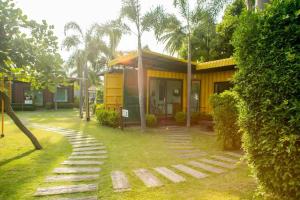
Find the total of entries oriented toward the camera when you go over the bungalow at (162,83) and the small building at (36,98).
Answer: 2

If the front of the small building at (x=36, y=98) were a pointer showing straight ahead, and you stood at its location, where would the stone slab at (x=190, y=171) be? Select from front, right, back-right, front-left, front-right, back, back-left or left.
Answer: front

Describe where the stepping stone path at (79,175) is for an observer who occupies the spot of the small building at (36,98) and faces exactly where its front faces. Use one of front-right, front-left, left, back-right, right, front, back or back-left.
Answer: front

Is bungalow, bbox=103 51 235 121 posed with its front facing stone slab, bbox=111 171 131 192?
yes

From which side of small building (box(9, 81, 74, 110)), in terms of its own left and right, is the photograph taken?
front

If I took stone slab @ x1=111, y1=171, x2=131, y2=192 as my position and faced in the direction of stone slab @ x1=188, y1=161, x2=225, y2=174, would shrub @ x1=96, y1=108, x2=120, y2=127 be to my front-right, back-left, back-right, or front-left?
front-left

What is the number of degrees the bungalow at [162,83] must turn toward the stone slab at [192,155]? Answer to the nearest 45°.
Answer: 0° — it already faces it

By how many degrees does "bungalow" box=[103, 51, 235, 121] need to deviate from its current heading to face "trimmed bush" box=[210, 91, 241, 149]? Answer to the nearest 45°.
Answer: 0° — it already faces it

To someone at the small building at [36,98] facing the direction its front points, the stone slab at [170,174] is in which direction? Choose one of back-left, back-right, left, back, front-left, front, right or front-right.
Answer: front

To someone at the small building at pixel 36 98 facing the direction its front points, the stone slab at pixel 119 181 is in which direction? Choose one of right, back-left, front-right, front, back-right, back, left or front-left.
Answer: front
